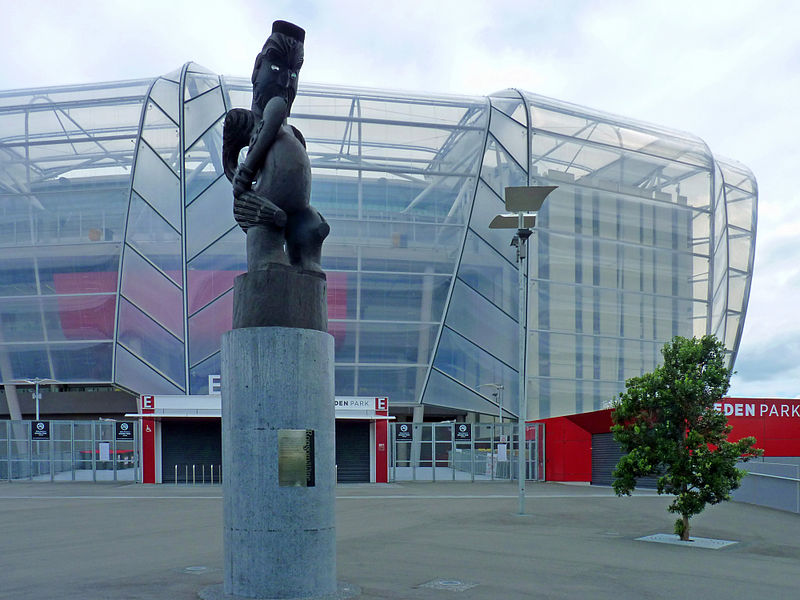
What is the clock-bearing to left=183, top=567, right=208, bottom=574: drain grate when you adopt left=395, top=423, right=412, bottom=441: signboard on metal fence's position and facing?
The drain grate is roughly at 12 o'clock from the signboard on metal fence.

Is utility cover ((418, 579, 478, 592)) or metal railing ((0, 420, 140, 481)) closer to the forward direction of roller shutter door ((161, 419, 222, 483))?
the utility cover

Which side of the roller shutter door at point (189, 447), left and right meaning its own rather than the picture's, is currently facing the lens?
front

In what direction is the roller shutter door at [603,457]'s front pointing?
toward the camera

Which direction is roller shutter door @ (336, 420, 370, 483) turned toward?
toward the camera

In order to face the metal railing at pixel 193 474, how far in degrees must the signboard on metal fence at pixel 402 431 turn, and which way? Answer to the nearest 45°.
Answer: approximately 45° to its right

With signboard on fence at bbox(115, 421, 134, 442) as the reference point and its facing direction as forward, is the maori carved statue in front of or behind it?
in front

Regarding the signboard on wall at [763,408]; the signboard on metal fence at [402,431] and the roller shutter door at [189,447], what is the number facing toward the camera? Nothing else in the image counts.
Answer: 3

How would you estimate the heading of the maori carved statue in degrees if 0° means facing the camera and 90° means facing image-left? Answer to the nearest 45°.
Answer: approximately 315°
